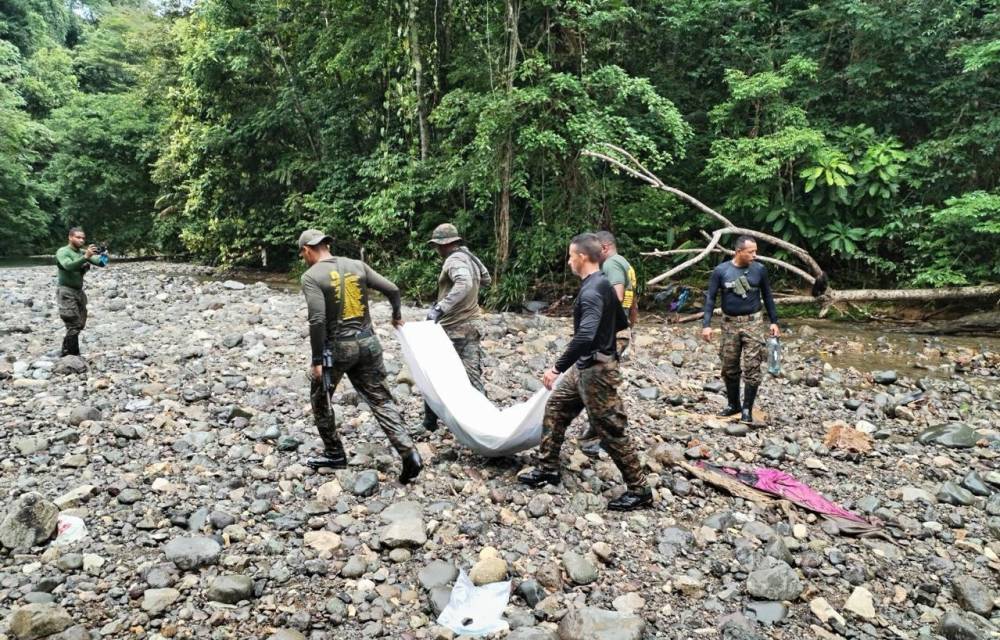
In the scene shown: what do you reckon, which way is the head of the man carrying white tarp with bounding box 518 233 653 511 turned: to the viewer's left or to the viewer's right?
to the viewer's left

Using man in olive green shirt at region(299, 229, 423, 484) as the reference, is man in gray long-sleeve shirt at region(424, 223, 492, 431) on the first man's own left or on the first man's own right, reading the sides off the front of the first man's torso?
on the first man's own right

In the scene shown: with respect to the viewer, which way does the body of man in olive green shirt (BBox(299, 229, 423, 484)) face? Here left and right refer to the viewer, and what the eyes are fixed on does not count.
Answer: facing away from the viewer and to the left of the viewer

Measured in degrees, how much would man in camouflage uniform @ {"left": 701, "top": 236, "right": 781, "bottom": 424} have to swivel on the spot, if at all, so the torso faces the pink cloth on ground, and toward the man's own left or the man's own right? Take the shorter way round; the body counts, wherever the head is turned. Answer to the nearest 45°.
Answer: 0° — they already face it

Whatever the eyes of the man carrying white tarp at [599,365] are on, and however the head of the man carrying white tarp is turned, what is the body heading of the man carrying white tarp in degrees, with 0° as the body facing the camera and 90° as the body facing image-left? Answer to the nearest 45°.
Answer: approximately 90°

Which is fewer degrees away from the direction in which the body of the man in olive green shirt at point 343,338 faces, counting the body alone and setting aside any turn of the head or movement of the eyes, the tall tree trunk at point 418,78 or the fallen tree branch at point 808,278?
the tall tree trunk

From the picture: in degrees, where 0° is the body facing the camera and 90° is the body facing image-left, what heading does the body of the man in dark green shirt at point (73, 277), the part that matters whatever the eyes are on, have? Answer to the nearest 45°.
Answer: approximately 315°

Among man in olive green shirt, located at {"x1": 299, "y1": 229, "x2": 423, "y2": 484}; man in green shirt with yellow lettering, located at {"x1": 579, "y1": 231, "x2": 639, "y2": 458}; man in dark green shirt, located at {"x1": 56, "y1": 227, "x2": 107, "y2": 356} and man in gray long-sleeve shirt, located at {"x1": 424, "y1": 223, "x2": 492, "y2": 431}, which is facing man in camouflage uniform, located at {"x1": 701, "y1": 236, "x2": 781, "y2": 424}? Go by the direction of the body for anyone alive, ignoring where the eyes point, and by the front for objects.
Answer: man in dark green shirt, located at {"x1": 56, "y1": 227, "x2": 107, "y2": 356}
